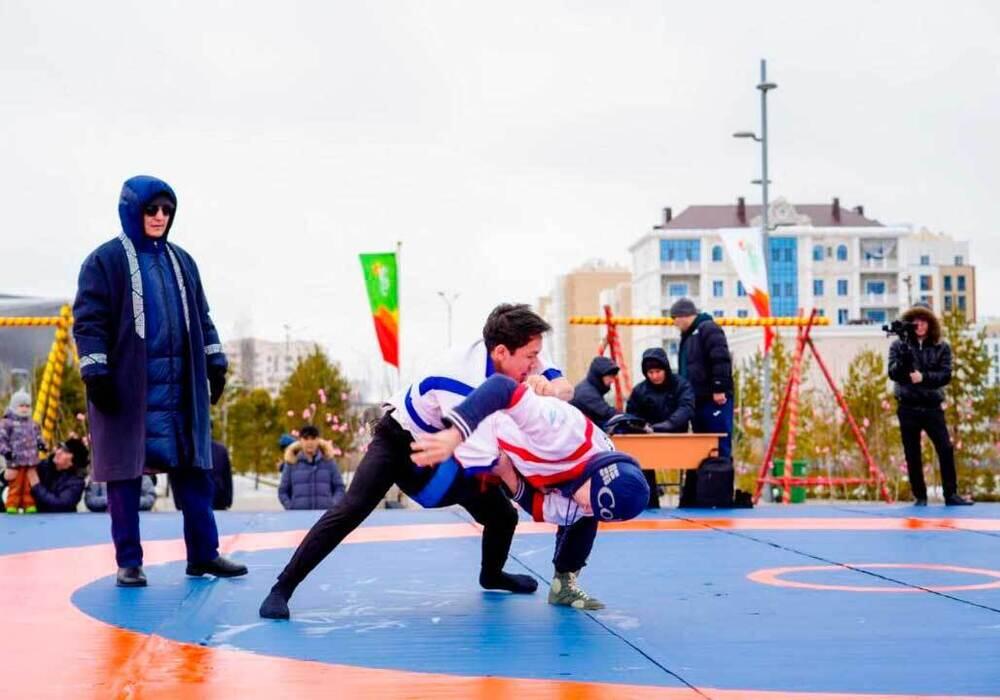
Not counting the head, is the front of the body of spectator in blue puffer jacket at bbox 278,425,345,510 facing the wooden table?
no

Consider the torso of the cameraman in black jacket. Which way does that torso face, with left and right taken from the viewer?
facing the viewer

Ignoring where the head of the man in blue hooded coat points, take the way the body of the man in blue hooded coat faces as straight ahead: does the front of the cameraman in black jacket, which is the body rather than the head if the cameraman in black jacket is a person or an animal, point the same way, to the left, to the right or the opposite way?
to the right

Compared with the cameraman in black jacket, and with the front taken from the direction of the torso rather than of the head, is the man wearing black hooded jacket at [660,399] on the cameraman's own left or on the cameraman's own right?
on the cameraman's own right

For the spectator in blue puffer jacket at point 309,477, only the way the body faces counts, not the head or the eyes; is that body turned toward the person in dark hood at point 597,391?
no

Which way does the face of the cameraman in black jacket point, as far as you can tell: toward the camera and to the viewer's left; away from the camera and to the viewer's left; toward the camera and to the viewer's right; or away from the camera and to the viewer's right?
toward the camera and to the viewer's left

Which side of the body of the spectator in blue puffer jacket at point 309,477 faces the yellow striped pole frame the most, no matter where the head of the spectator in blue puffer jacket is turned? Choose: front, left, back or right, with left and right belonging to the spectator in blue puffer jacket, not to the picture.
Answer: right

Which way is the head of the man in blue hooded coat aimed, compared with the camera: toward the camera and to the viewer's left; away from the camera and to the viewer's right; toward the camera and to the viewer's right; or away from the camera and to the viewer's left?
toward the camera and to the viewer's right

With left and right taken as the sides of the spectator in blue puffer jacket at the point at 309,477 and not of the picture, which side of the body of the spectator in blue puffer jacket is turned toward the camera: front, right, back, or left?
front

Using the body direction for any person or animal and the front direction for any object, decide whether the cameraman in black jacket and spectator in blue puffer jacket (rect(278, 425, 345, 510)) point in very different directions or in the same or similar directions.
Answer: same or similar directions

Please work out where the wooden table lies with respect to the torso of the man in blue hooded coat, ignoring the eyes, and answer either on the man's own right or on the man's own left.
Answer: on the man's own left

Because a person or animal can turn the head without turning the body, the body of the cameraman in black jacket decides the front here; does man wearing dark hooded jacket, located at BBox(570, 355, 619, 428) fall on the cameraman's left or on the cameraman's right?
on the cameraman's right

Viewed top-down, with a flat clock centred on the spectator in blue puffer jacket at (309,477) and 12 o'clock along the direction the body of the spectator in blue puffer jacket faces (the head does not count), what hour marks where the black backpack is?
The black backpack is roughly at 10 o'clock from the spectator in blue puffer jacket.
